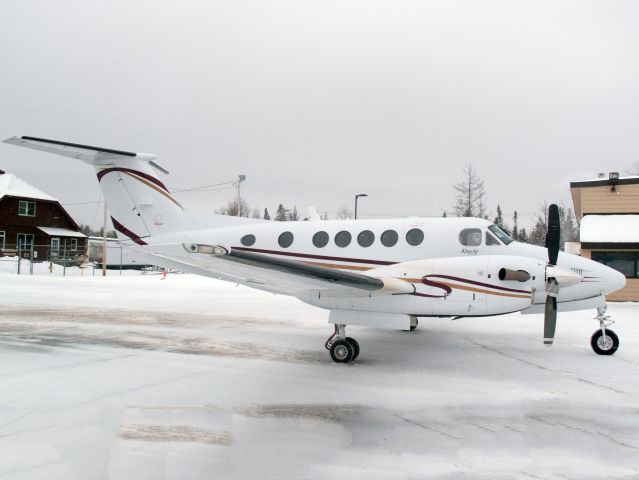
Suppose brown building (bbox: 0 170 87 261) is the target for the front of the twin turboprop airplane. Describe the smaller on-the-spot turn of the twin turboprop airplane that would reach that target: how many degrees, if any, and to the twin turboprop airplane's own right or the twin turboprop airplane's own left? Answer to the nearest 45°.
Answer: approximately 135° to the twin turboprop airplane's own left

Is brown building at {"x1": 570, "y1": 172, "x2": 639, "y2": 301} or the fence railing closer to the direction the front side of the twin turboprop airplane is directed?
the brown building

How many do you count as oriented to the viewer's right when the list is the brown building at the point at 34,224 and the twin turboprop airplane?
1

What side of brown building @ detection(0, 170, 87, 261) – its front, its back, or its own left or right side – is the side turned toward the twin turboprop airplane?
front

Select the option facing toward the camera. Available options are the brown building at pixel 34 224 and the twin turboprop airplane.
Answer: the brown building

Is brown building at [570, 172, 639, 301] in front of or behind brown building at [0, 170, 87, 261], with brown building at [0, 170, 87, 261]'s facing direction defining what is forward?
in front

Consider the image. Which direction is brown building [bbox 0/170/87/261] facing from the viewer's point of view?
toward the camera

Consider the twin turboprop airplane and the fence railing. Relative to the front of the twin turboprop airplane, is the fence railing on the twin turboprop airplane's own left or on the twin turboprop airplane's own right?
on the twin turboprop airplane's own left

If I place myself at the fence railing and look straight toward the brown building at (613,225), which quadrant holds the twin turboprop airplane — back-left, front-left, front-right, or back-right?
front-right

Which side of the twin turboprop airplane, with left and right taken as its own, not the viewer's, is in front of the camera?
right

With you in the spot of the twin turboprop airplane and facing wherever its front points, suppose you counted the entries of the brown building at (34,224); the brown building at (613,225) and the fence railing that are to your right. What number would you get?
0
